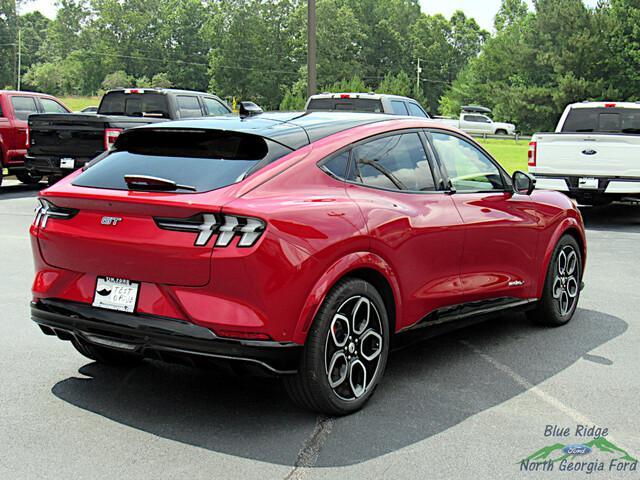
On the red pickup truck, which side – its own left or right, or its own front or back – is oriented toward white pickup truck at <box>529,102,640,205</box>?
right

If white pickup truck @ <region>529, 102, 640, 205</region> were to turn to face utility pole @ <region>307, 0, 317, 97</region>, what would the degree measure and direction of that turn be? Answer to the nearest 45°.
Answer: approximately 45° to its left

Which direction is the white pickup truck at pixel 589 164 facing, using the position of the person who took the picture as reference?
facing away from the viewer

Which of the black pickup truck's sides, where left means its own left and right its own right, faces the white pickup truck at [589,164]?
right

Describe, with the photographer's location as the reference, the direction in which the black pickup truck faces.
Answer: facing away from the viewer and to the right of the viewer

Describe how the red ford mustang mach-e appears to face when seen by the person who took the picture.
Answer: facing away from the viewer and to the right of the viewer

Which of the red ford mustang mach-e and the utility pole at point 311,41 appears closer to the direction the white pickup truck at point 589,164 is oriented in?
the utility pole

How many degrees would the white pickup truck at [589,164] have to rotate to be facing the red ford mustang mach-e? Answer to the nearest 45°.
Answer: approximately 180°

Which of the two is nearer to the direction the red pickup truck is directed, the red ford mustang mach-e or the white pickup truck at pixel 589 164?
the white pickup truck

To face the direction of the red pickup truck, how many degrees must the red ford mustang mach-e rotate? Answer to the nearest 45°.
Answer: approximately 90° to its left

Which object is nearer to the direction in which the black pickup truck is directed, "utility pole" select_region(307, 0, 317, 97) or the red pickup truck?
the utility pole

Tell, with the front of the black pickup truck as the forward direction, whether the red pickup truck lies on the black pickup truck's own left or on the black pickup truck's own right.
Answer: on the black pickup truck's own left

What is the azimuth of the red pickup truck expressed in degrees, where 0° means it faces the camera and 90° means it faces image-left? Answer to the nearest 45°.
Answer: approximately 225°
